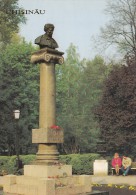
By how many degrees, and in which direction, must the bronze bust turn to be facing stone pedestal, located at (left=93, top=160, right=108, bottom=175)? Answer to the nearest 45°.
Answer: approximately 135° to its left

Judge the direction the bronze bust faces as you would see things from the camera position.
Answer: facing the viewer and to the right of the viewer

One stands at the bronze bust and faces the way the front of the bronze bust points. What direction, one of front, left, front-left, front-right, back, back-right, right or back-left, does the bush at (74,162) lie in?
back-left

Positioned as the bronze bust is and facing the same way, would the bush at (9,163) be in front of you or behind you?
behind
